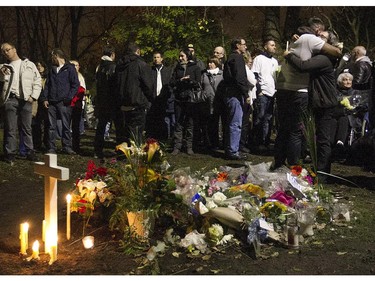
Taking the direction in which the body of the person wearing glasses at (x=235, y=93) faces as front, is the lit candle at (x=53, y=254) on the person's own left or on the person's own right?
on the person's own right

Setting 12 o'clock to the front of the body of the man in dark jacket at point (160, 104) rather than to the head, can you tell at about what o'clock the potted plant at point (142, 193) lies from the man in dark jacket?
The potted plant is roughly at 12 o'clock from the man in dark jacket.

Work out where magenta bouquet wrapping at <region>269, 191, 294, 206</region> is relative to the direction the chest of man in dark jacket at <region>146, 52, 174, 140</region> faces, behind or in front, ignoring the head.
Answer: in front

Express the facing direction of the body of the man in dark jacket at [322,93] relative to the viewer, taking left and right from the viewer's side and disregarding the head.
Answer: facing to the left of the viewer

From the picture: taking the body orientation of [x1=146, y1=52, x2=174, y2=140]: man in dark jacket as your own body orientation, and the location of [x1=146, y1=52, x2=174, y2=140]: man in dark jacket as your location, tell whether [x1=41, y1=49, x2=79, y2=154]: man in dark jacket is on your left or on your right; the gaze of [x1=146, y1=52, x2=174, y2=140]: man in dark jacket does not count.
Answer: on your right

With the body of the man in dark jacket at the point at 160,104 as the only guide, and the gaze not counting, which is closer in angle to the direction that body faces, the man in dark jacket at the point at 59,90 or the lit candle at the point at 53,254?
the lit candle

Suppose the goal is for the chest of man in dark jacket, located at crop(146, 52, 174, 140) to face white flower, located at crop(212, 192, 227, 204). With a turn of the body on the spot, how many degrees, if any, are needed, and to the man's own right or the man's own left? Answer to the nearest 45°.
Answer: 0° — they already face it

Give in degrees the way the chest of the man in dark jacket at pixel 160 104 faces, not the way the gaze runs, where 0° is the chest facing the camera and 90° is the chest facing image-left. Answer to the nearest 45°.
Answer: approximately 0°
